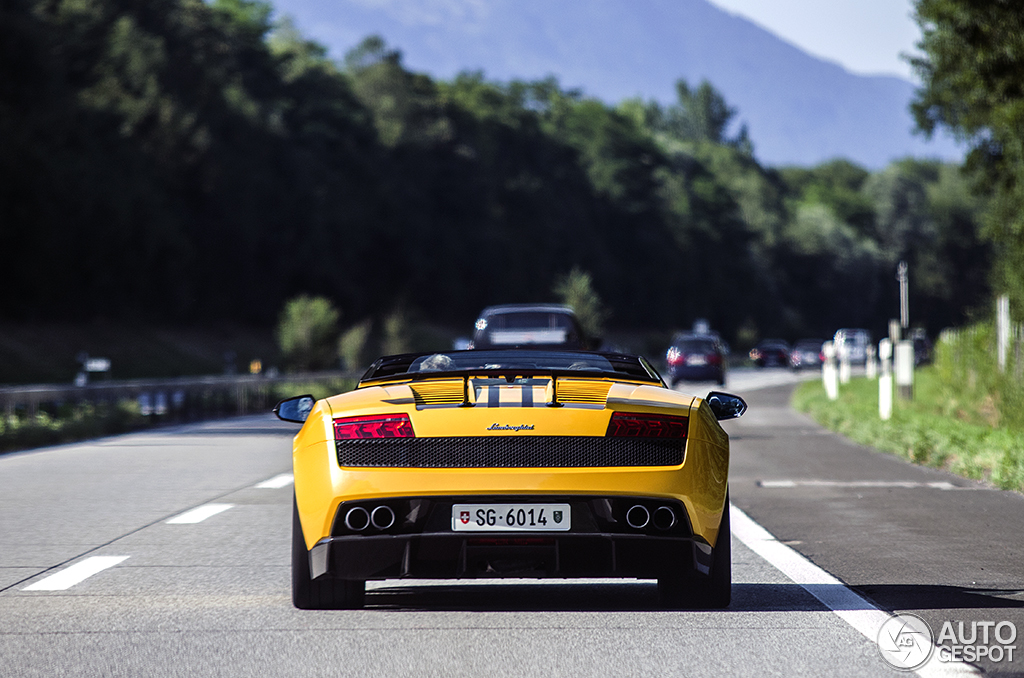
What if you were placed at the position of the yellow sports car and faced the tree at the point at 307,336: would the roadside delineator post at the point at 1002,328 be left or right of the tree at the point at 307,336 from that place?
right

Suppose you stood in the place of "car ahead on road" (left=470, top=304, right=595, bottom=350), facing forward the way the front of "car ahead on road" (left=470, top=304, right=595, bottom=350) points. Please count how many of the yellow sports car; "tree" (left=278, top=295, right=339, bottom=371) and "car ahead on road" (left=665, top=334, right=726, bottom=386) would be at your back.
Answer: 1

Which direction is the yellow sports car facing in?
away from the camera

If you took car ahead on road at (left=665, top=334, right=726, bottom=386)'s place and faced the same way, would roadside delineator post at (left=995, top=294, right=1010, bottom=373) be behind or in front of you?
behind

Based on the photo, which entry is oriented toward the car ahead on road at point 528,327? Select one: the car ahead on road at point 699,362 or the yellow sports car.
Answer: the yellow sports car

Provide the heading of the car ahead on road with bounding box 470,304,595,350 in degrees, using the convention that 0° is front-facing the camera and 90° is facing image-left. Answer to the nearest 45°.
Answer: approximately 180°

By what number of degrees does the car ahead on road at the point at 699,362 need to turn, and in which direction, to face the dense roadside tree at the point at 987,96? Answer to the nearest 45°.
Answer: approximately 135° to its right

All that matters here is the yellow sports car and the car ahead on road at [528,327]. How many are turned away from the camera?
2

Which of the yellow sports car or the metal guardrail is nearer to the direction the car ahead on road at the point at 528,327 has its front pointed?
the metal guardrail

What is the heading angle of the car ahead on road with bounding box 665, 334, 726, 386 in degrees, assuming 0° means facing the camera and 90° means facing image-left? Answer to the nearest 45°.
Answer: approximately 180°

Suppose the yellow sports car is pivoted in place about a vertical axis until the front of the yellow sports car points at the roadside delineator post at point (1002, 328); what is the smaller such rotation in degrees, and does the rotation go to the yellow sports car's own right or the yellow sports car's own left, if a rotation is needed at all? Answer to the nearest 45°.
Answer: approximately 45° to the yellow sports car's own right
